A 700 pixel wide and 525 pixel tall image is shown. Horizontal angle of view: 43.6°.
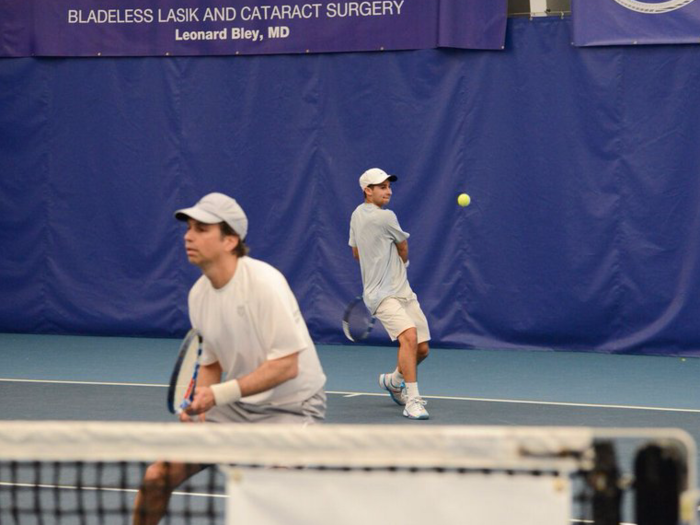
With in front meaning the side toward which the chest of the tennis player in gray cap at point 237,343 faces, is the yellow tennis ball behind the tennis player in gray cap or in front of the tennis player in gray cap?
behind

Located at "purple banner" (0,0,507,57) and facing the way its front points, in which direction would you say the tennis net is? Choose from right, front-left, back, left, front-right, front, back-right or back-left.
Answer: front

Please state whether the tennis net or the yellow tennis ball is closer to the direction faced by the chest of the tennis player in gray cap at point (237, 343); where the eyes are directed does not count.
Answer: the tennis net

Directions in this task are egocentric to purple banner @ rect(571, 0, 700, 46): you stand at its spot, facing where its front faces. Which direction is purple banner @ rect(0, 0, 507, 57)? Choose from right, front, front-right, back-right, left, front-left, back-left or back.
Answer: right

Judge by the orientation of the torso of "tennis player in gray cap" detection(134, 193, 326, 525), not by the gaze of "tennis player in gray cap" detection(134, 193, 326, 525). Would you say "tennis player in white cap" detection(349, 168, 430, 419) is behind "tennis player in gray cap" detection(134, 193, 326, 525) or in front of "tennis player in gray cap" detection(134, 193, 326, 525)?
behind

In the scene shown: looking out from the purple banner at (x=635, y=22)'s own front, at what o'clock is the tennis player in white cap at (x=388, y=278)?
The tennis player in white cap is roughly at 1 o'clock from the purple banner.

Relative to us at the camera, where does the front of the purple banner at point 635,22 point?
facing the viewer

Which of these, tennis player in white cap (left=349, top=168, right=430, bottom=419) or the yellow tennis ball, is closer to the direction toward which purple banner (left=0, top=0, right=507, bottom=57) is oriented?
the tennis player in white cap

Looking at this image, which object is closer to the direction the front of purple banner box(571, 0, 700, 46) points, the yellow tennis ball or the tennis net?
the tennis net

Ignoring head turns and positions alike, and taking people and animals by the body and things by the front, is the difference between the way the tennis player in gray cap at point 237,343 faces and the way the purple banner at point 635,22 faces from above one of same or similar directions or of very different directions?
same or similar directions

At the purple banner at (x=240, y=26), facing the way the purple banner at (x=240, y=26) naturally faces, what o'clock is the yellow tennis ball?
The yellow tennis ball is roughly at 10 o'clock from the purple banner.

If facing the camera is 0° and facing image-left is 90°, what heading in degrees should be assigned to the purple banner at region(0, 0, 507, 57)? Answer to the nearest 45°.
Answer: approximately 0°

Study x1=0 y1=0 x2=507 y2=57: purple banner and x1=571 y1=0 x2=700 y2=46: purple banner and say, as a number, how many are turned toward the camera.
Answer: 2
